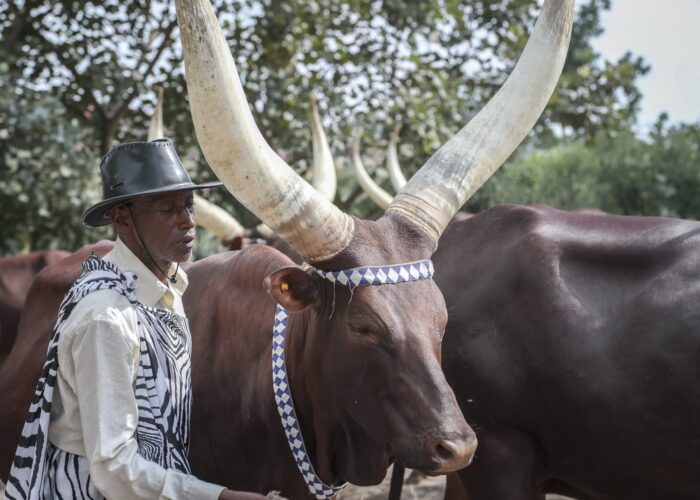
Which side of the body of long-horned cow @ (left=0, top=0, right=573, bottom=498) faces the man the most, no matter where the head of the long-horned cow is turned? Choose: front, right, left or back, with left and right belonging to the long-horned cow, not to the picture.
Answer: right

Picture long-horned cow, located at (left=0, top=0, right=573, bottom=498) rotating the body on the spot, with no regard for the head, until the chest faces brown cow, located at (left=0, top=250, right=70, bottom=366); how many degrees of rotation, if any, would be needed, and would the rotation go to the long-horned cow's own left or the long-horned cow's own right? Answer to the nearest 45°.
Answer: approximately 180°

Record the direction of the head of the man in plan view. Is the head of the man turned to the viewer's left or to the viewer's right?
to the viewer's right

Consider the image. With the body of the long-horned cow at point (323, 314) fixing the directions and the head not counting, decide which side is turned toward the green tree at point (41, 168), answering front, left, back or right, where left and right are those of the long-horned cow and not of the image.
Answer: back

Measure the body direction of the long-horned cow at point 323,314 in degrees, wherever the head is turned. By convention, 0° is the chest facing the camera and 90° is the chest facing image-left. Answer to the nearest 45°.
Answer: approximately 315°
